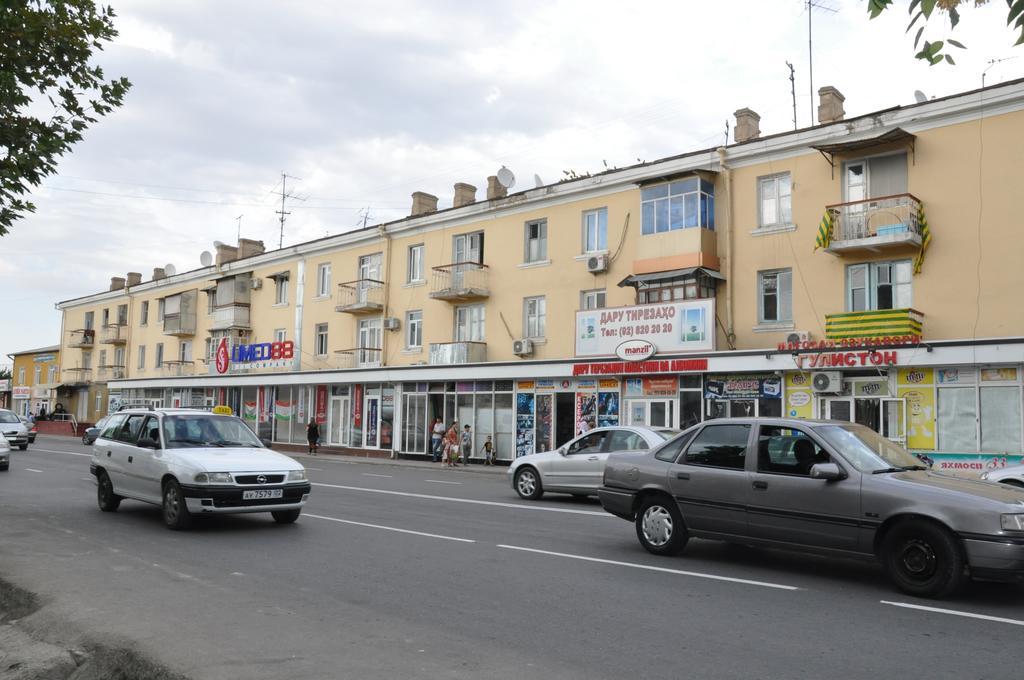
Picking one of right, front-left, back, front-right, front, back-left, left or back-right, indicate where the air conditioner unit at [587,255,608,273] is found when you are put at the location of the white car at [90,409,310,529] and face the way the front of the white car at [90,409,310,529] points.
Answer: left

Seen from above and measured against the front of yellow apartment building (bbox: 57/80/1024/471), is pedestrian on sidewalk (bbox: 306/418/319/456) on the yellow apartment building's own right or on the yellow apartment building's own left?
on the yellow apartment building's own right

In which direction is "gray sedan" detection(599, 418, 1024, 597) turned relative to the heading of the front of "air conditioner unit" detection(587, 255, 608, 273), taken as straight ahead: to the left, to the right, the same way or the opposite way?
to the left

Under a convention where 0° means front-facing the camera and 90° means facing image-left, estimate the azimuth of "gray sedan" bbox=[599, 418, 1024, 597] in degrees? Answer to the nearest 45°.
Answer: approximately 315°

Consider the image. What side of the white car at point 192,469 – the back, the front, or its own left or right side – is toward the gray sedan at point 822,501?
front

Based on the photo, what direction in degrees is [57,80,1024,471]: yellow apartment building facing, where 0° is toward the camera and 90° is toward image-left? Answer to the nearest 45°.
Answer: approximately 45°

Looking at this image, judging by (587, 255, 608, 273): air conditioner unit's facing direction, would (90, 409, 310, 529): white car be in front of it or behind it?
in front

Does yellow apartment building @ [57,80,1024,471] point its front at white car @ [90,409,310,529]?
no

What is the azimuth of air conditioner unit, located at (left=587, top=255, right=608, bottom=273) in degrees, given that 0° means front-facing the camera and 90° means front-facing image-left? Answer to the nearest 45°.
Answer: approximately 45°

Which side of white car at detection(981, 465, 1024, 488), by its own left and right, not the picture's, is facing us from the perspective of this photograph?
left

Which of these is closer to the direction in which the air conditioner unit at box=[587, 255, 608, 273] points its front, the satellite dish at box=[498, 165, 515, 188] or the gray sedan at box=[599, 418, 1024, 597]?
the gray sedan

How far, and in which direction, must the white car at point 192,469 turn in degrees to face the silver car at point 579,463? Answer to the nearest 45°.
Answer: approximately 45° to its left
